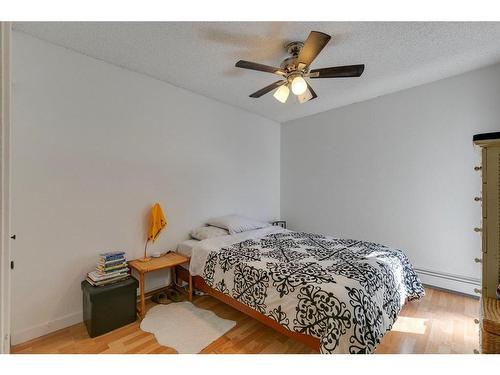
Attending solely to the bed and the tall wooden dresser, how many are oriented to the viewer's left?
1

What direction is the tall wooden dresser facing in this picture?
to the viewer's left

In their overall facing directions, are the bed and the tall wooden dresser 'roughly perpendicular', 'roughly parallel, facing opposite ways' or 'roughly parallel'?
roughly parallel, facing opposite ways

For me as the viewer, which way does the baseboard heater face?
facing the viewer and to the left of the viewer

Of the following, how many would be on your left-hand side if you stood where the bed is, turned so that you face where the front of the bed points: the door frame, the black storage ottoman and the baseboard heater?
1

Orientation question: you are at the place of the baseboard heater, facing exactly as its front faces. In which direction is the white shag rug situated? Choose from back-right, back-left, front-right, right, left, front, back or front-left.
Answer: front

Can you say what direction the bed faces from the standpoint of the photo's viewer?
facing the viewer and to the right of the viewer

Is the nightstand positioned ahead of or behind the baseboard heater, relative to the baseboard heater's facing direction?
ahead

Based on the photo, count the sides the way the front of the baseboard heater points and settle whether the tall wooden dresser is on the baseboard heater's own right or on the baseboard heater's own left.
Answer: on the baseboard heater's own left

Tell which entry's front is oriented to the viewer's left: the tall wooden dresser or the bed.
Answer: the tall wooden dresser

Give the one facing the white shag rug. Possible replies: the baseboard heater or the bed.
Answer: the baseboard heater
